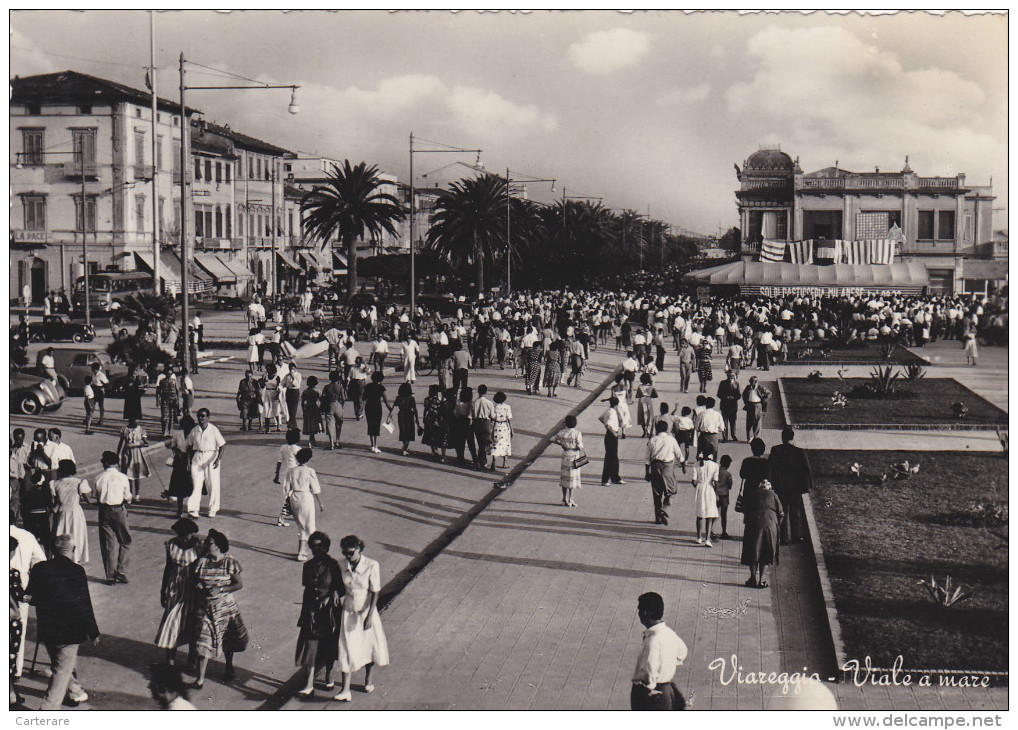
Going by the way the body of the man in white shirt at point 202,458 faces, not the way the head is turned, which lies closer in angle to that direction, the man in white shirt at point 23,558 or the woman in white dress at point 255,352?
the man in white shirt

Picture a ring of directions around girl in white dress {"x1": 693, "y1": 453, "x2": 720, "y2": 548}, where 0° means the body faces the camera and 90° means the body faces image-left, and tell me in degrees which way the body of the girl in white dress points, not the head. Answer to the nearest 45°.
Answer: approximately 180°

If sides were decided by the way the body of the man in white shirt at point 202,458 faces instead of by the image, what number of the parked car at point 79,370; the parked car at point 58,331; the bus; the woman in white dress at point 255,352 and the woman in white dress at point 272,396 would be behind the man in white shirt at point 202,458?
5

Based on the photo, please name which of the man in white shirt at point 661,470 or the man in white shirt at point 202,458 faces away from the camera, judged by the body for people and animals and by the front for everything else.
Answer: the man in white shirt at point 661,470

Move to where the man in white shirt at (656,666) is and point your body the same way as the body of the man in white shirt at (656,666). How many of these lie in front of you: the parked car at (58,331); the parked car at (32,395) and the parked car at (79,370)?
3

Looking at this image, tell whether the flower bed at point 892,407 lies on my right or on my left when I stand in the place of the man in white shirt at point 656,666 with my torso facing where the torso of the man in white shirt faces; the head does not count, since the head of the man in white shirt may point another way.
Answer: on my right

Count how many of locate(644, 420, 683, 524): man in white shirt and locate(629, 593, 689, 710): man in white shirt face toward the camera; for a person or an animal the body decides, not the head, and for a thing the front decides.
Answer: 0

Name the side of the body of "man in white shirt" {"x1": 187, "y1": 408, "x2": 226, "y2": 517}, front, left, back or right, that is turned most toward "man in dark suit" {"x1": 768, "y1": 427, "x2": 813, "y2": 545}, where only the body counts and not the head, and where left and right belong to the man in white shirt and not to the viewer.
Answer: left
